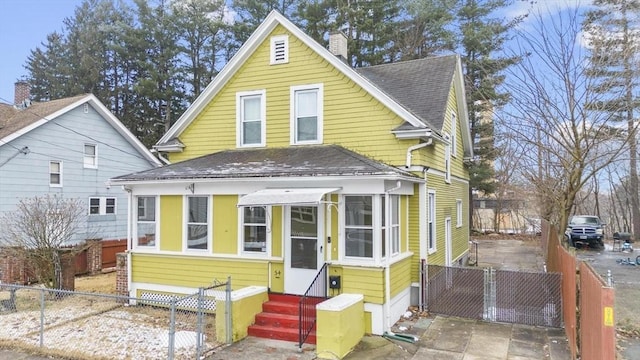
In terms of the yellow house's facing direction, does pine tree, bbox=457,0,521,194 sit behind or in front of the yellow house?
behind

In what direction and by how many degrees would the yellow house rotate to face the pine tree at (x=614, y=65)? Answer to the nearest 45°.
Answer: approximately 90° to its left

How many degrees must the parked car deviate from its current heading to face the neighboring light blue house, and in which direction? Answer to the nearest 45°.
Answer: approximately 45° to its right

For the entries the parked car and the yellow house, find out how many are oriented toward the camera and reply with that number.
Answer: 2

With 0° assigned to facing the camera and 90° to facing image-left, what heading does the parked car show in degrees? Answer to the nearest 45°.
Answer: approximately 0°
